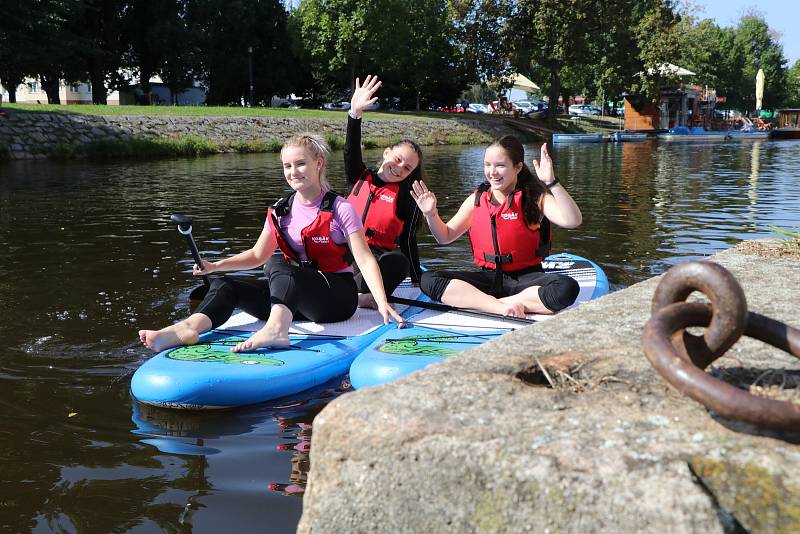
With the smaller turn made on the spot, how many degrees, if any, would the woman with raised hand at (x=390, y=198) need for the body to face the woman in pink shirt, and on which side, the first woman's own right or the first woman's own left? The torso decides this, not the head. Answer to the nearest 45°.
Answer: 0° — they already face them

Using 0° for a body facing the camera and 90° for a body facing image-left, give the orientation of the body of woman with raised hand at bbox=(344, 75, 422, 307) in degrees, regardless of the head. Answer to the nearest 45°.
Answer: approximately 45°

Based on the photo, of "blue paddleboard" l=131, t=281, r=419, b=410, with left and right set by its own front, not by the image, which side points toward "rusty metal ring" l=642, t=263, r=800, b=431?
left

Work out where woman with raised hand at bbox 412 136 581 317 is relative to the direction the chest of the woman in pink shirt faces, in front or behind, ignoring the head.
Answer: behind

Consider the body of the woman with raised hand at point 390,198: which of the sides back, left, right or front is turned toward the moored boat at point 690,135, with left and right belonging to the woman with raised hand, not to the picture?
back

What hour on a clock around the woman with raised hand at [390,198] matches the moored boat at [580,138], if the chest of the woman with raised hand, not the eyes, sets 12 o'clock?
The moored boat is roughly at 5 o'clock from the woman with raised hand.
